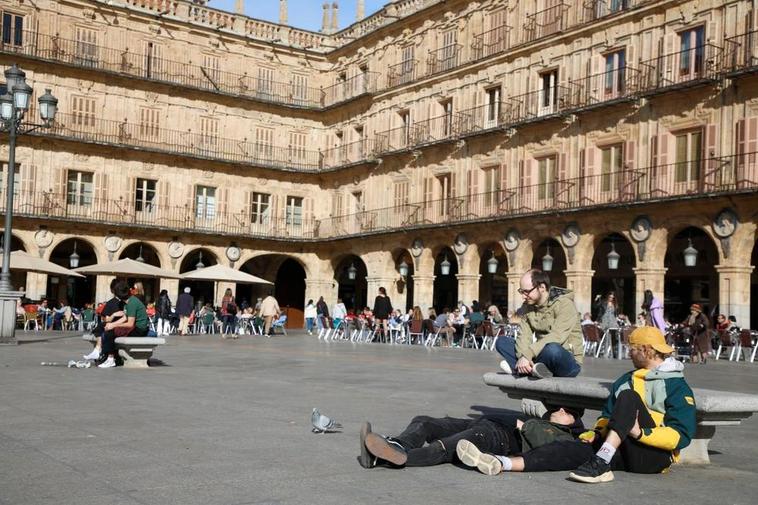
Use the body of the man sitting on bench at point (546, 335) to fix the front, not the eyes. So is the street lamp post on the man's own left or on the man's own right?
on the man's own right

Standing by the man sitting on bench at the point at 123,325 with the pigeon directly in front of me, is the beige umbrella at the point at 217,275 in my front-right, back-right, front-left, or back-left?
back-left

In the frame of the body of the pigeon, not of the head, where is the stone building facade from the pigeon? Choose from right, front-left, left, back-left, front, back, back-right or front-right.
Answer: right

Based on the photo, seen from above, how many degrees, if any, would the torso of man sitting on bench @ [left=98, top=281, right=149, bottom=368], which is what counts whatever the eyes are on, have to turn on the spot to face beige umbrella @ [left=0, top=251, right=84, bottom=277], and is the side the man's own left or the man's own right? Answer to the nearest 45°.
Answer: approximately 90° to the man's own right

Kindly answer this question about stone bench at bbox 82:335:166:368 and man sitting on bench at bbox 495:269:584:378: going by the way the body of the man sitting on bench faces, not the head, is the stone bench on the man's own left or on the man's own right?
on the man's own right

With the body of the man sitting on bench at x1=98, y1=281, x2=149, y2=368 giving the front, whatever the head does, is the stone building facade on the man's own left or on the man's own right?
on the man's own right

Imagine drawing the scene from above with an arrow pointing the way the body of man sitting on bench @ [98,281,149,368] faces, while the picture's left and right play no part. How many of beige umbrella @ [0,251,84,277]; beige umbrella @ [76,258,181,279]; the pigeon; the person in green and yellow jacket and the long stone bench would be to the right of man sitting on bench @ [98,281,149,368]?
2

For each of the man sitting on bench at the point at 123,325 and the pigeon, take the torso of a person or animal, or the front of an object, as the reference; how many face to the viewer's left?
2

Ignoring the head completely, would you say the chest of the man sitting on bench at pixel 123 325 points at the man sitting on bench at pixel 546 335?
no

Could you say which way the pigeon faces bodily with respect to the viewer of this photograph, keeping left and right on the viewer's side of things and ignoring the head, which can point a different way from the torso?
facing to the left of the viewer

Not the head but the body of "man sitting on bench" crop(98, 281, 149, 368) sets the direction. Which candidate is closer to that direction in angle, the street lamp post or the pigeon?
the street lamp post

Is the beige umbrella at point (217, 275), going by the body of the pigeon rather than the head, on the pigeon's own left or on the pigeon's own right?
on the pigeon's own right

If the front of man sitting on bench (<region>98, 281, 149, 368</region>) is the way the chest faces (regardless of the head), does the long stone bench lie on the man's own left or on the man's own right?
on the man's own left

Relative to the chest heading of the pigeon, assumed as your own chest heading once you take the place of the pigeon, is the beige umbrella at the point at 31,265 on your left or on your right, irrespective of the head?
on your right

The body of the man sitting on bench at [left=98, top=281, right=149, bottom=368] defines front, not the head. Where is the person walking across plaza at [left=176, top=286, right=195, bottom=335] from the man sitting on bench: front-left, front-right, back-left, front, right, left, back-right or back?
right

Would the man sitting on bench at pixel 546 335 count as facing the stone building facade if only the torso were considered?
no

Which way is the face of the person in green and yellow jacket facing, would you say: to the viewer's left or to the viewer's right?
to the viewer's left

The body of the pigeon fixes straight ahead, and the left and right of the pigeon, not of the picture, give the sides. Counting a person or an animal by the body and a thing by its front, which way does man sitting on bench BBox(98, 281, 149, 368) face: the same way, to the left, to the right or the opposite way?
the same way

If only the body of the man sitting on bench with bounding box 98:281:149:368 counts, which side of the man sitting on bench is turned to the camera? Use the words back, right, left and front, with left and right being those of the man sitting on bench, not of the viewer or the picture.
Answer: left
